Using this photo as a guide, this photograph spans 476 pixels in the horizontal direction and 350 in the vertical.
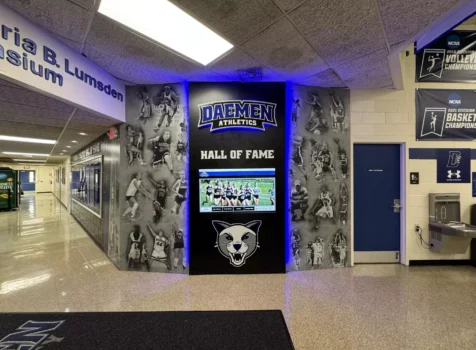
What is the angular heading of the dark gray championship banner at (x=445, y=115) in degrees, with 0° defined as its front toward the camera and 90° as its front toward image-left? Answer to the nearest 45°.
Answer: approximately 0°

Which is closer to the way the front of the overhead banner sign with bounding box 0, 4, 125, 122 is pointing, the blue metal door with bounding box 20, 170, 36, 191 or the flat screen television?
the flat screen television

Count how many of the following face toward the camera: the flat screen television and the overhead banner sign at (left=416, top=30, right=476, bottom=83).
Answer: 2

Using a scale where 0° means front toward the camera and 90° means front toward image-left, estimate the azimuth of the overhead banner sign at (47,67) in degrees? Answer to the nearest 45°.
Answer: approximately 315°

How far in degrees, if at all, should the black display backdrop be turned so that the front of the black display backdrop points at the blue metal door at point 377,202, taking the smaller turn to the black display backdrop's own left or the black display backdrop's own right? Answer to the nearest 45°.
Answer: approximately 90° to the black display backdrop's own left

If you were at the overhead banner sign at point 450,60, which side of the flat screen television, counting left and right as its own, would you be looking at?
left

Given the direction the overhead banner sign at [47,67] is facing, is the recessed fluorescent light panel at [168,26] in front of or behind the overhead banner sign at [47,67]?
in front

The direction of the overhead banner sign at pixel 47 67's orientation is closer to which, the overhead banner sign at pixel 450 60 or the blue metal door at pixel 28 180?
the overhead banner sign

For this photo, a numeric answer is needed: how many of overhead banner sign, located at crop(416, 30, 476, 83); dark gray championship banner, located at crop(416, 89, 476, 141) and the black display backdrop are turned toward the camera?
3

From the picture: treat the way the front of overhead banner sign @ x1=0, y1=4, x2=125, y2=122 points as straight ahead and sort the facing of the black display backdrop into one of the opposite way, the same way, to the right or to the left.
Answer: to the right
